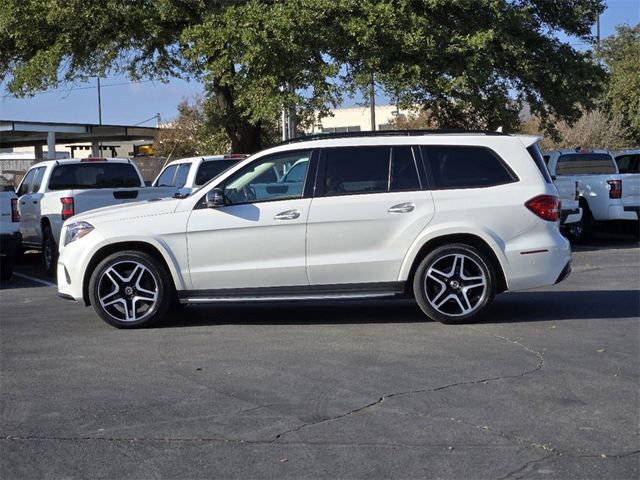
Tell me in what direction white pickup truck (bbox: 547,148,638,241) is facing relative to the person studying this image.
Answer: facing away from the viewer and to the left of the viewer

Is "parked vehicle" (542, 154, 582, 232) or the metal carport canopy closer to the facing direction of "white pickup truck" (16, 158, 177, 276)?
the metal carport canopy

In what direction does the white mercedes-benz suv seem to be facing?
to the viewer's left

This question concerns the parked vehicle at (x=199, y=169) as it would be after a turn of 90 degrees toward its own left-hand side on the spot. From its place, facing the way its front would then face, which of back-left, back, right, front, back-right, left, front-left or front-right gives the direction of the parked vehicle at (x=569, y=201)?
back-left

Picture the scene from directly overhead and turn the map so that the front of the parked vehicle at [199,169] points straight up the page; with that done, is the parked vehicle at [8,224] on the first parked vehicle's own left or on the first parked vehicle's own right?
on the first parked vehicle's own left

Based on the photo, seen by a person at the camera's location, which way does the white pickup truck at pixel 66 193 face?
facing away from the viewer and to the left of the viewer

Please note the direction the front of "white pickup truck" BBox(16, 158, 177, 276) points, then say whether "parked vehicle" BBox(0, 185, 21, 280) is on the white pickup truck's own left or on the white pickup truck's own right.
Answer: on the white pickup truck's own left

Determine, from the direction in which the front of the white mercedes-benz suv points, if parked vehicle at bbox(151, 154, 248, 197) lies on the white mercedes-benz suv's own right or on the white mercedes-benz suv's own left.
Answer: on the white mercedes-benz suv's own right

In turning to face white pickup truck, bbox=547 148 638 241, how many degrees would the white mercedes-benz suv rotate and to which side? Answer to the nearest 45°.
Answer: approximately 135° to its right

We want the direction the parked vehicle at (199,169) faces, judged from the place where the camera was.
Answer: facing away from the viewer and to the left of the viewer
